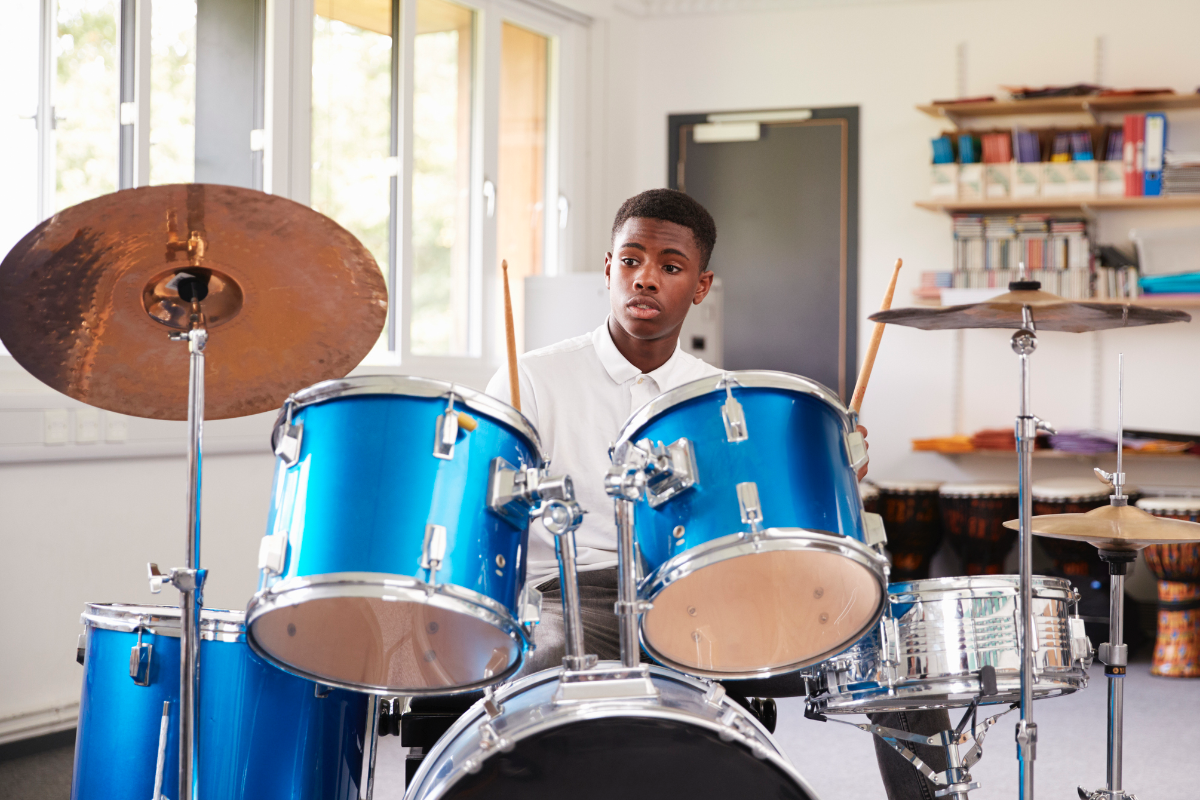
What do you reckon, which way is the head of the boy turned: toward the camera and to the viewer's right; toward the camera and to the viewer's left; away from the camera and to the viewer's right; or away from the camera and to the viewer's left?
toward the camera and to the viewer's left

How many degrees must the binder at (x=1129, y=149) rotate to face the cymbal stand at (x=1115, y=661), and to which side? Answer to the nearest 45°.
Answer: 0° — it already faces it

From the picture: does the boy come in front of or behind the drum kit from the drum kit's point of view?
behind

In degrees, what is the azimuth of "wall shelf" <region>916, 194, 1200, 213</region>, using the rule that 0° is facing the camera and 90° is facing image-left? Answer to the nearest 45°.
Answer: approximately 0°

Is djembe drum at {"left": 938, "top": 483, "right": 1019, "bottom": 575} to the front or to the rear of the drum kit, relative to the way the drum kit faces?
to the rear

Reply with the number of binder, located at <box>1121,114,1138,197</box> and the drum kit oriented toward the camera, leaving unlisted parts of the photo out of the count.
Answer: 2

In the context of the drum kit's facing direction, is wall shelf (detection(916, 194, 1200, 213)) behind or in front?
behind
